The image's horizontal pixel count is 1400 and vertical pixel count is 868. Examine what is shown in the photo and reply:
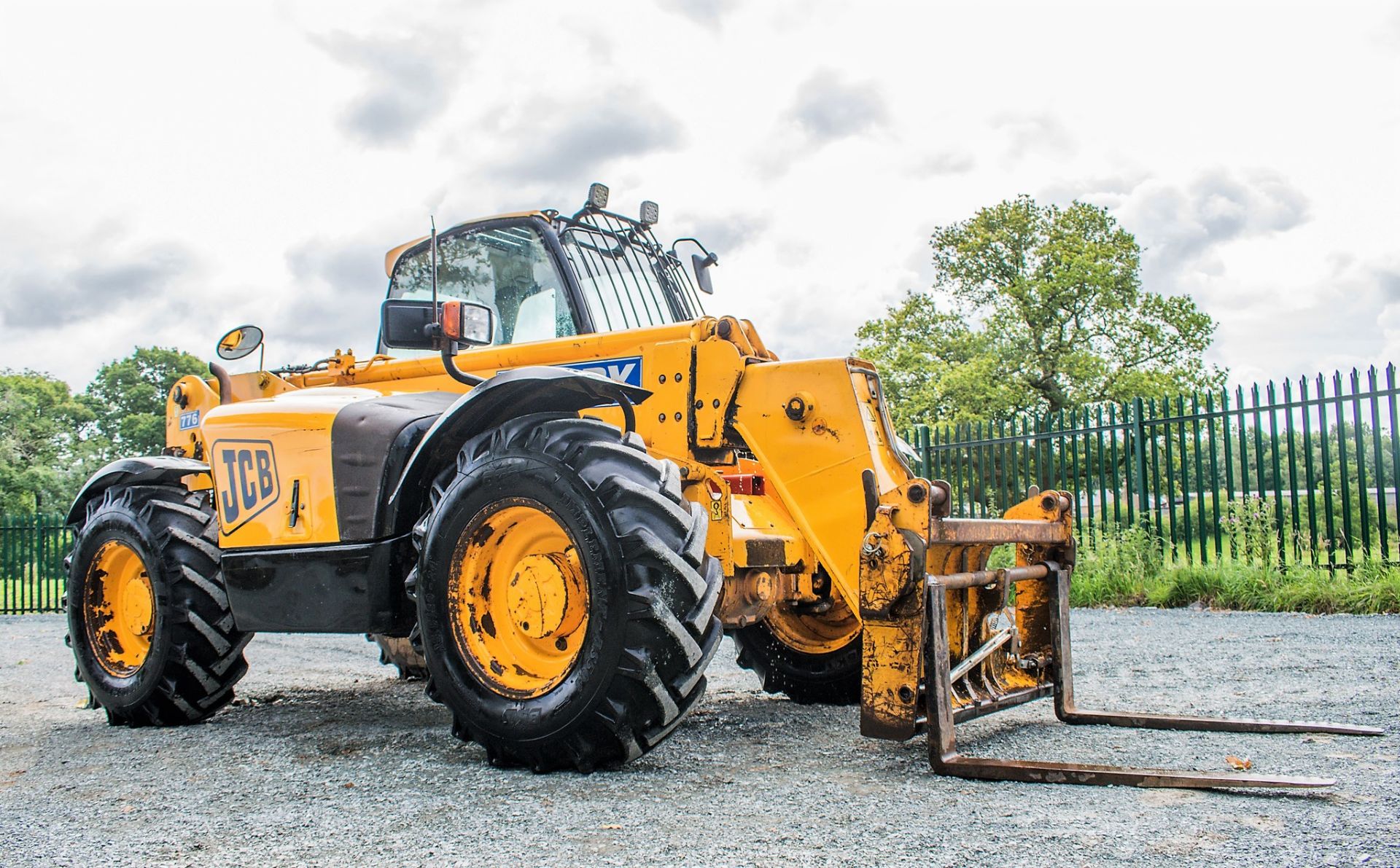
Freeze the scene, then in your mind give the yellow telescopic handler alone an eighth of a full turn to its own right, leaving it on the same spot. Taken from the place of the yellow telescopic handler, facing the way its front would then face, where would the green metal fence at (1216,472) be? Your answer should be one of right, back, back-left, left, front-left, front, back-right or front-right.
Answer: back-left

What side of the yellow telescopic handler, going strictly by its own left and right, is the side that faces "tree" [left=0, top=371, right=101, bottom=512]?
back

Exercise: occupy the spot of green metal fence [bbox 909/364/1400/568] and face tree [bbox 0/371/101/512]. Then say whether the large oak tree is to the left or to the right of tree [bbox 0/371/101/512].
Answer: right

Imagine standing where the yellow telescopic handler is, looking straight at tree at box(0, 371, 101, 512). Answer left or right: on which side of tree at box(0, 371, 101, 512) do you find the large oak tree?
right

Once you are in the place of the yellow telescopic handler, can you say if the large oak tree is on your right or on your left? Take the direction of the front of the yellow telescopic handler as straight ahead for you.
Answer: on your left

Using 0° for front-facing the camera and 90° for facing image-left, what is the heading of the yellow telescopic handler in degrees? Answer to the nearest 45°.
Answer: approximately 315°

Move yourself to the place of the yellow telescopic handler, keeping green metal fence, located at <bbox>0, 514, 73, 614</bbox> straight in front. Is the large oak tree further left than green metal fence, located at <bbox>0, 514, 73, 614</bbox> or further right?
right

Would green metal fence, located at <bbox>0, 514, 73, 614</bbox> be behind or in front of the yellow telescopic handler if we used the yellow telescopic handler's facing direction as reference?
behind
